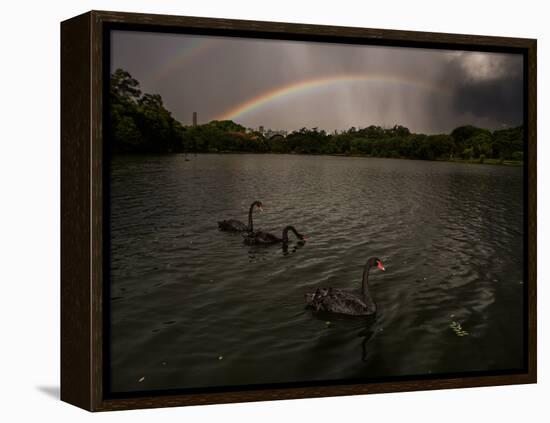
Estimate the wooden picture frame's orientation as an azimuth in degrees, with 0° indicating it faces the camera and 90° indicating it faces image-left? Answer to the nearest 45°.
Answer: approximately 315°
